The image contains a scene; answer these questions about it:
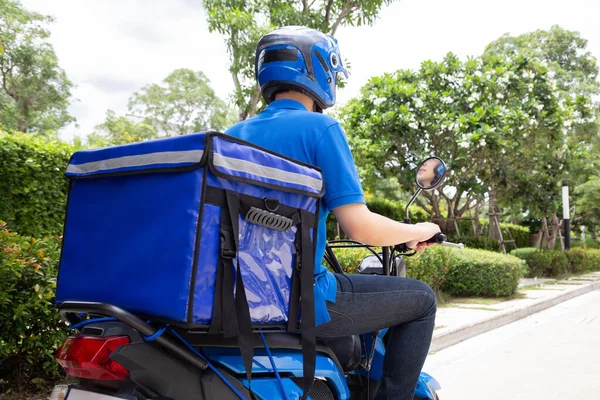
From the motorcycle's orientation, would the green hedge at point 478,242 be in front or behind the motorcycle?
in front

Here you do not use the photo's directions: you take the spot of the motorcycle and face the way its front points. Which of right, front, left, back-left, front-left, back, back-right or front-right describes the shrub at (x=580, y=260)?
front

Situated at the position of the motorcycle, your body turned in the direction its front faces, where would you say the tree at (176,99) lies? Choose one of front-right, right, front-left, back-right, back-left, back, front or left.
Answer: front-left

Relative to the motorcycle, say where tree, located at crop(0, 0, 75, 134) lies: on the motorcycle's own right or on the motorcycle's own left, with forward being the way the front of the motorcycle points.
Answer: on the motorcycle's own left

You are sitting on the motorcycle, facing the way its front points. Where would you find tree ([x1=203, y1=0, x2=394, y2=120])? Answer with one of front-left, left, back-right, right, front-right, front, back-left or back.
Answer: front-left

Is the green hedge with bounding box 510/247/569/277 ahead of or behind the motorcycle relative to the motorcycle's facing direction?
ahead

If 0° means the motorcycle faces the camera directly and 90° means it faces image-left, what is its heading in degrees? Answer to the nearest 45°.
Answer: approximately 225°

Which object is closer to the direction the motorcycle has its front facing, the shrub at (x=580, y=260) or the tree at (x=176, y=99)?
the shrub

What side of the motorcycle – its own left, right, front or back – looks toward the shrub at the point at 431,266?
front
